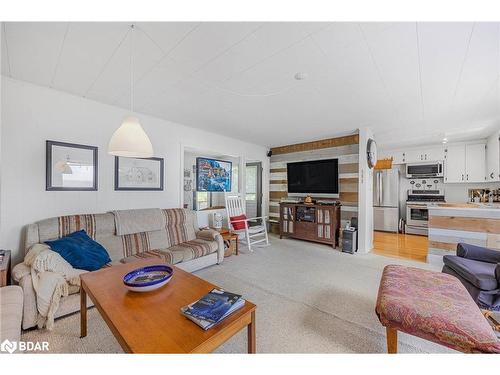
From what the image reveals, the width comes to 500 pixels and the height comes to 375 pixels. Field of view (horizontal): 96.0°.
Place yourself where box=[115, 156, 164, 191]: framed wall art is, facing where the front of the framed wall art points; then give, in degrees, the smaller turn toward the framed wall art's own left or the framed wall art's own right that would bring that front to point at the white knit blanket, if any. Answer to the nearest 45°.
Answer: approximately 45° to the framed wall art's own right

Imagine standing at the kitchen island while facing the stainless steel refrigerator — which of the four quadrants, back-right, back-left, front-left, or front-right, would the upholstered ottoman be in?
back-left

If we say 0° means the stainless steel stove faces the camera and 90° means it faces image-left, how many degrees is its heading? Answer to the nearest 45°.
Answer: approximately 0°

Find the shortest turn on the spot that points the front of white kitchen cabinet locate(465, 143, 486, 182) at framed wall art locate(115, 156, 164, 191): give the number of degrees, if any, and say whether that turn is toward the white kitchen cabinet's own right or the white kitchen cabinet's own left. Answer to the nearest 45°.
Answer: approximately 45° to the white kitchen cabinet's own right

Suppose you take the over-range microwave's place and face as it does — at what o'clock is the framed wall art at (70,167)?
The framed wall art is roughly at 1 o'clock from the over-range microwave.

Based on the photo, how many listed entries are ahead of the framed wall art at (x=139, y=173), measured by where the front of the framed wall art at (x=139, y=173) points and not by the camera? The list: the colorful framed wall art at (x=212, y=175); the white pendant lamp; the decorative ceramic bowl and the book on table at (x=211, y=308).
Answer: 3

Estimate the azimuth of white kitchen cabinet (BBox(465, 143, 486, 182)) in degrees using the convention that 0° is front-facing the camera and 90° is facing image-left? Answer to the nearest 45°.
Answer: approximately 0°

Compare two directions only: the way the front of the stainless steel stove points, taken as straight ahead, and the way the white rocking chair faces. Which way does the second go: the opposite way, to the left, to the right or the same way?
to the left

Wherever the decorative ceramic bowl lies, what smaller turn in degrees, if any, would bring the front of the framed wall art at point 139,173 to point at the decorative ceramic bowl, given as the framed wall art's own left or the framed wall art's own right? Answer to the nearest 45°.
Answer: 0° — it already faces it
